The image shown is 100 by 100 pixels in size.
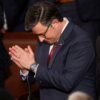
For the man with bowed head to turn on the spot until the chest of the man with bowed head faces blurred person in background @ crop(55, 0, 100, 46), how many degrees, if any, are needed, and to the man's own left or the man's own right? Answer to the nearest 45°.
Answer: approximately 135° to the man's own right
